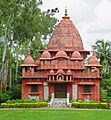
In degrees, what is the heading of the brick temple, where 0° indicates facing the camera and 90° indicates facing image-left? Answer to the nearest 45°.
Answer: approximately 0°
